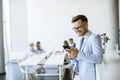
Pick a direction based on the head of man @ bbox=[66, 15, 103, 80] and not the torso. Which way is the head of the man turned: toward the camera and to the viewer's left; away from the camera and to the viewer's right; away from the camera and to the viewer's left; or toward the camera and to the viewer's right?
toward the camera and to the viewer's left

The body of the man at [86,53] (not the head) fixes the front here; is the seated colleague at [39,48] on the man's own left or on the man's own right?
on the man's own right

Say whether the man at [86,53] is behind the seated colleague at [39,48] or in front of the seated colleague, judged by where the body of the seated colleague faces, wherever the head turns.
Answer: in front

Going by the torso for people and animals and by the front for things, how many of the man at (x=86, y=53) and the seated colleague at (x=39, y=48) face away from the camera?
0

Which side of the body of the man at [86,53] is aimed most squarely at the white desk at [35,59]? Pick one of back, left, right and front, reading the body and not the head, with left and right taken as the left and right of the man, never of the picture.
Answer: right

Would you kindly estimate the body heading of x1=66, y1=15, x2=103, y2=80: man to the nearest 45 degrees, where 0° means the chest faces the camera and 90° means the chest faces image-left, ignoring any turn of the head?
approximately 45°

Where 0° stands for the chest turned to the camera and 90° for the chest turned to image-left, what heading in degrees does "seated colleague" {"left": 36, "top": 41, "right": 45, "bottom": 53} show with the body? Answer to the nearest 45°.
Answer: approximately 315°
